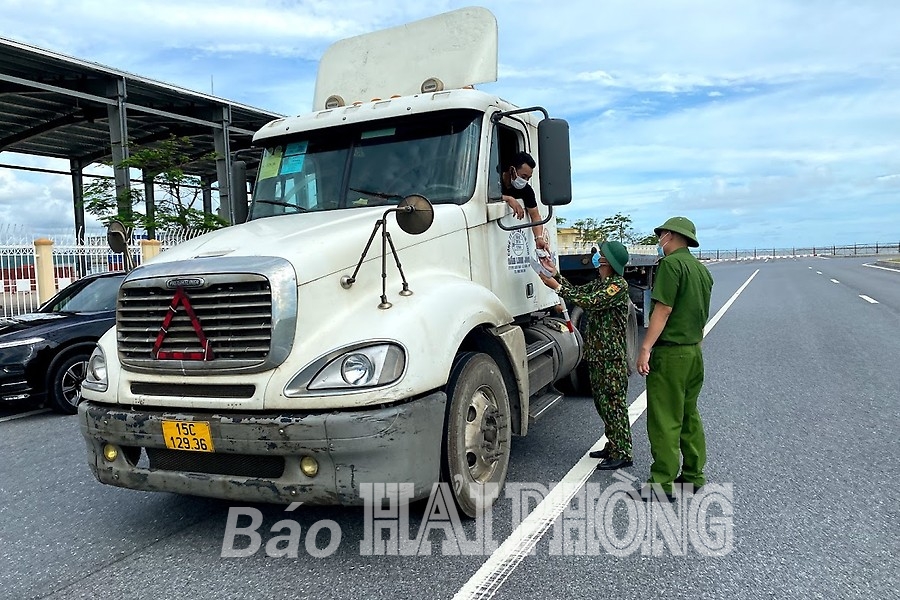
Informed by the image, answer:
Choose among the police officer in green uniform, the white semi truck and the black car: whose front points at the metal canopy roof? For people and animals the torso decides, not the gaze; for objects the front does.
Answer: the police officer in green uniform

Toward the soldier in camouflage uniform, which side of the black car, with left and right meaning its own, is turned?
left

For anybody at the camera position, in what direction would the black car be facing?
facing the viewer and to the left of the viewer

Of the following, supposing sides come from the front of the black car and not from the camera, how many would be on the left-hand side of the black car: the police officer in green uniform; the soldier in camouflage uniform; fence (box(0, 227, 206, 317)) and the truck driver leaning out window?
3

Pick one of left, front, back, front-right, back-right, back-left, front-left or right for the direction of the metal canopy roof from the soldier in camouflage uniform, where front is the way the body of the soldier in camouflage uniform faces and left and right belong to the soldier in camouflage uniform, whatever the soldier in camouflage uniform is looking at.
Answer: front-right

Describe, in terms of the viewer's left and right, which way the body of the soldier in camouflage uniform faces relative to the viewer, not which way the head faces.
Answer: facing to the left of the viewer

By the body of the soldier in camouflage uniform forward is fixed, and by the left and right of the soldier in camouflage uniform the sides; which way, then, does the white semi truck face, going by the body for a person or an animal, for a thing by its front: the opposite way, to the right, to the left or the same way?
to the left

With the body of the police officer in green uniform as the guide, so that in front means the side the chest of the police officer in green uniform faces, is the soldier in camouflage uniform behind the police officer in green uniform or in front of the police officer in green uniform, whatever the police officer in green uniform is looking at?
in front

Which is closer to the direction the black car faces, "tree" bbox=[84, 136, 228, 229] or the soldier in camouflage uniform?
the soldier in camouflage uniform

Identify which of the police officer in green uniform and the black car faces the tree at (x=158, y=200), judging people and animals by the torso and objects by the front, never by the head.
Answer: the police officer in green uniform

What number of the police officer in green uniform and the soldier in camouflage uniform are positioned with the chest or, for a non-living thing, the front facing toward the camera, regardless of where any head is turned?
0

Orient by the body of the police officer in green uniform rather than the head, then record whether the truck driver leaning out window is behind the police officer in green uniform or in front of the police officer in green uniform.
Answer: in front

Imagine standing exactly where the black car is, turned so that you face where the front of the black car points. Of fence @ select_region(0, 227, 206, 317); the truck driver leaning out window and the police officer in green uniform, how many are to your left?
2

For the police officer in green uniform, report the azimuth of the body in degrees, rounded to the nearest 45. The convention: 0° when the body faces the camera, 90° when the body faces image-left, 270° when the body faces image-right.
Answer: approximately 135°

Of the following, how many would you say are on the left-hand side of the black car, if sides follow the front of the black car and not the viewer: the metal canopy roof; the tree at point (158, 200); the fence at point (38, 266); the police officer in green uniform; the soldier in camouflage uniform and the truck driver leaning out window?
3
